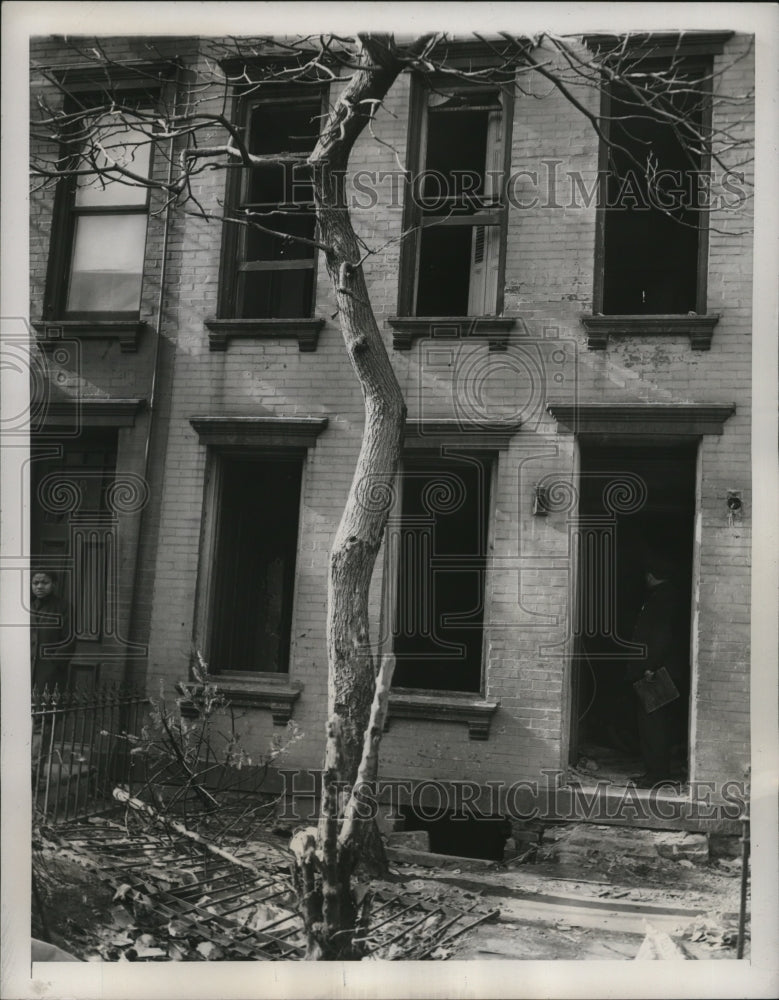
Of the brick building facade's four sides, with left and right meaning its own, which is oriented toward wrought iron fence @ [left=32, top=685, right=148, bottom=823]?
right

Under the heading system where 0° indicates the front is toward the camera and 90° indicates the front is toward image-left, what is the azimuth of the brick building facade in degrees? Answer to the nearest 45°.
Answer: approximately 0°
